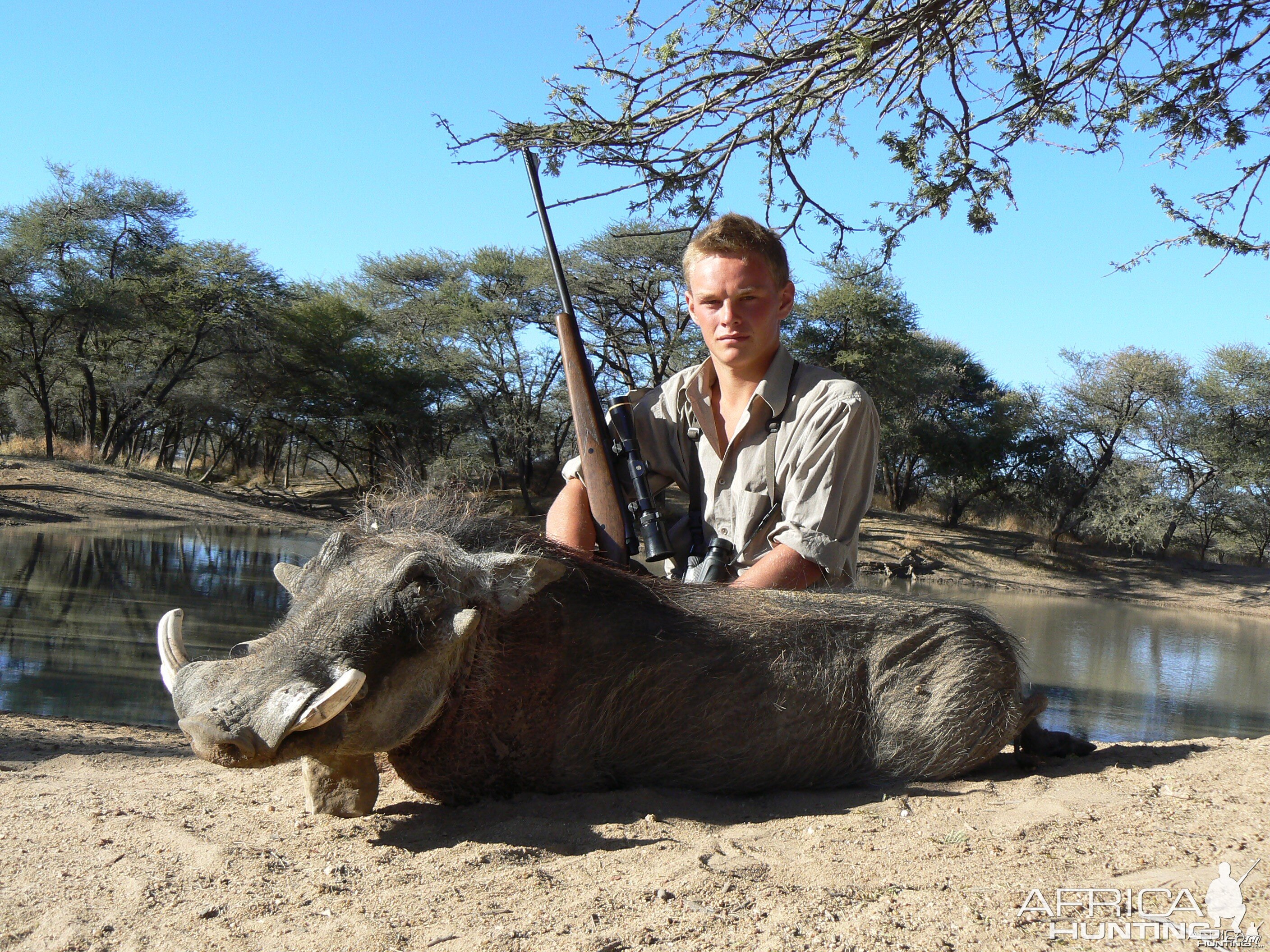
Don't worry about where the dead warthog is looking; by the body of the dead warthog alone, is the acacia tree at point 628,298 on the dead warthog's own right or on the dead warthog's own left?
on the dead warthog's own right

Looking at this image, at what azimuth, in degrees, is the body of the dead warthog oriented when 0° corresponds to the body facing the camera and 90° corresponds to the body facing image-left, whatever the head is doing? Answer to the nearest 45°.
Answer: approximately 90°

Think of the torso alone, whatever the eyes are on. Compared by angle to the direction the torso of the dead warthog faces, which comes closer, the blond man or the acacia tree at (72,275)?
the acacia tree

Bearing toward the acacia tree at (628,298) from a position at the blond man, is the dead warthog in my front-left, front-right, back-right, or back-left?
back-left

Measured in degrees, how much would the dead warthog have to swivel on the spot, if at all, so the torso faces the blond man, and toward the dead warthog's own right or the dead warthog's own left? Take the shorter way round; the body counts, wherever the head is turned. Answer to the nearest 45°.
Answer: approximately 135° to the dead warthog's own right

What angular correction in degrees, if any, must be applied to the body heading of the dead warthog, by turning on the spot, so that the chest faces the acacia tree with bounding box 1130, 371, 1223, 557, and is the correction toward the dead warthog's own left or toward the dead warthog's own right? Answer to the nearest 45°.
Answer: approximately 135° to the dead warthog's own right

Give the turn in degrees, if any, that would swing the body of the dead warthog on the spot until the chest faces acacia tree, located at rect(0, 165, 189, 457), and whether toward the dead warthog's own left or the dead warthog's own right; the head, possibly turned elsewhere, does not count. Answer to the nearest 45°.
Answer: approximately 45° to the dead warthog's own right

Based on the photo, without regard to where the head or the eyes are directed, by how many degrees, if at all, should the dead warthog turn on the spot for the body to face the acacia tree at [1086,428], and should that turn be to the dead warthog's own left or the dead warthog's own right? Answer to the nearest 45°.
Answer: approximately 135° to the dead warthog's own right
